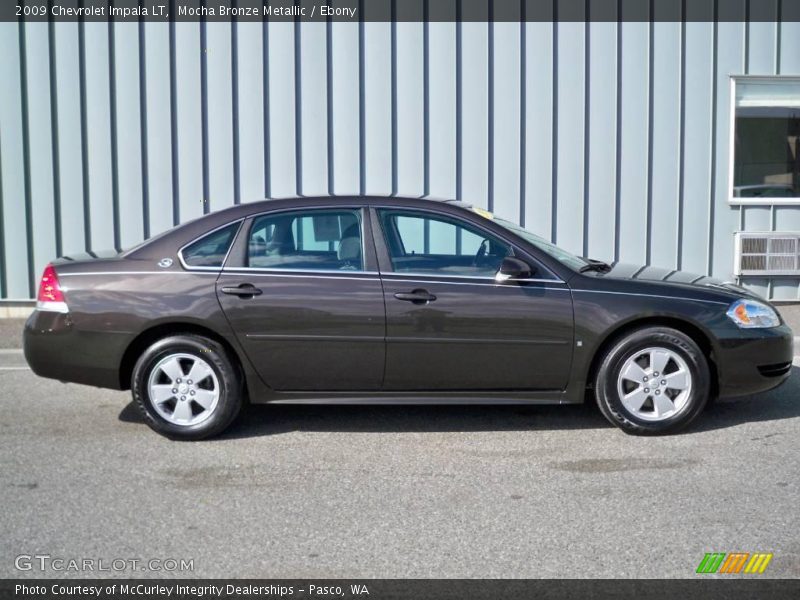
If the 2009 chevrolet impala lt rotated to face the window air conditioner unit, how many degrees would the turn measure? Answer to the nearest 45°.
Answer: approximately 45° to its left

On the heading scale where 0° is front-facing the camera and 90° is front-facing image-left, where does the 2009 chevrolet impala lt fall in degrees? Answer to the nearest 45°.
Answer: approximately 270°
